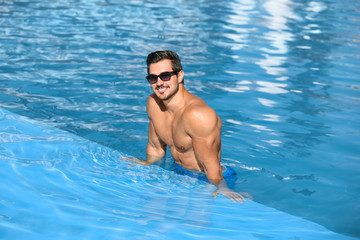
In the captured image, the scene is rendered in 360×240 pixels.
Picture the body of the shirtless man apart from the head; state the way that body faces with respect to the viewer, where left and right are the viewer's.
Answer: facing the viewer and to the left of the viewer
